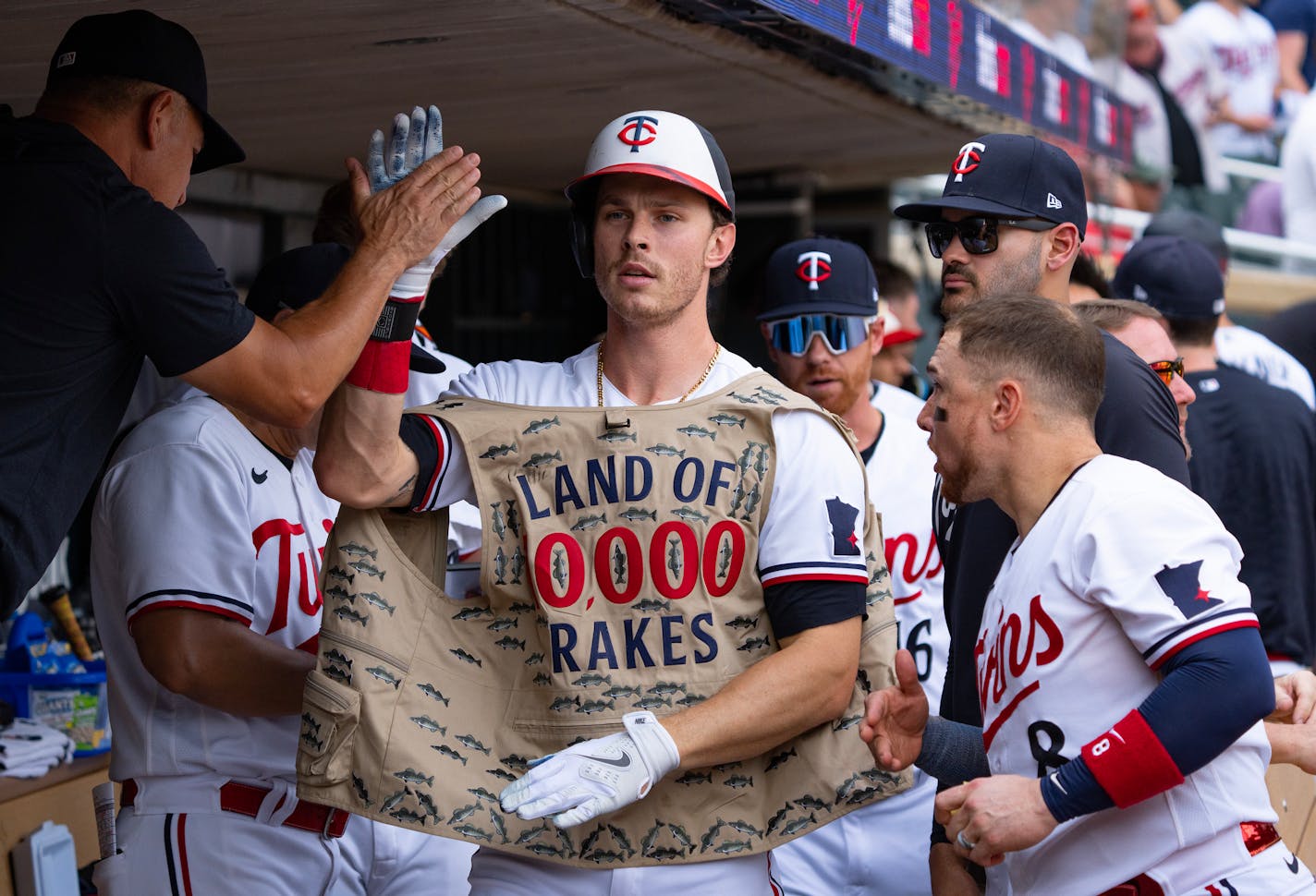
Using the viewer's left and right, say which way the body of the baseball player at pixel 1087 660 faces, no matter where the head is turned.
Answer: facing to the left of the viewer

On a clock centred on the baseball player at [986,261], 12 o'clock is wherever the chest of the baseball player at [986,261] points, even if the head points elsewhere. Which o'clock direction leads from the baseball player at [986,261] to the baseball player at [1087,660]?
the baseball player at [1087,660] is roughly at 10 o'clock from the baseball player at [986,261].

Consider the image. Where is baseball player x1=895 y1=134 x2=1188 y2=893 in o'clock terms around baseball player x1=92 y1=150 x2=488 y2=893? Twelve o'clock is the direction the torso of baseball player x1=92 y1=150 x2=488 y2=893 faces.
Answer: baseball player x1=895 y1=134 x2=1188 y2=893 is roughly at 11 o'clock from baseball player x1=92 y1=150 x2=488 y2=893.

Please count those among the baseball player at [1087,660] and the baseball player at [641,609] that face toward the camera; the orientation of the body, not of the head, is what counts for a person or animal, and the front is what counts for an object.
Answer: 1

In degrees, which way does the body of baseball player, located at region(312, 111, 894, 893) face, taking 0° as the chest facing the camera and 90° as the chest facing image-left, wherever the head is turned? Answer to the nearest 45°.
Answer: approximately 0°

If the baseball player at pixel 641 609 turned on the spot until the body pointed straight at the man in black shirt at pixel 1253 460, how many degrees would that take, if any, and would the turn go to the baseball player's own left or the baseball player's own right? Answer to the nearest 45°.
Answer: approximately 135° to the baseball player's own left

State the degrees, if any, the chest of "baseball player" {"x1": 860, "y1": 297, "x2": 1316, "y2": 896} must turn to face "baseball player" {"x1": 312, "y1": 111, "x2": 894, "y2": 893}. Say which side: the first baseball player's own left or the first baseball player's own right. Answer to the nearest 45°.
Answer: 0° — they already face them

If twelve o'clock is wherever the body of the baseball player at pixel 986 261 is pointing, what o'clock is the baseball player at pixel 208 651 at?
the baseball player at pixel 208 651 is roughly at 1 o'clock from the baseball player at pixel 986 261.

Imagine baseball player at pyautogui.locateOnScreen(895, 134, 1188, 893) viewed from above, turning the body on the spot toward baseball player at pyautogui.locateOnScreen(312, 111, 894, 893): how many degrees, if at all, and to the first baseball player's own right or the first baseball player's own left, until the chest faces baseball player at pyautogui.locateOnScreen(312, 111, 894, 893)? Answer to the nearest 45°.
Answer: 0° — they already face them
